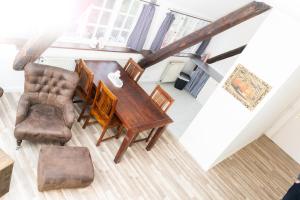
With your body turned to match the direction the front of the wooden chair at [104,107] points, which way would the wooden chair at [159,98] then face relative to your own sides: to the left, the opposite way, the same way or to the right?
the opposite way

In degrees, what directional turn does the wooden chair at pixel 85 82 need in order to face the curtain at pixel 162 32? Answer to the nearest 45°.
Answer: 0° — it already faces it

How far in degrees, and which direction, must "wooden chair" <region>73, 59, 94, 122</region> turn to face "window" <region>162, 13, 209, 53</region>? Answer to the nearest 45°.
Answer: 0° — it already faces it

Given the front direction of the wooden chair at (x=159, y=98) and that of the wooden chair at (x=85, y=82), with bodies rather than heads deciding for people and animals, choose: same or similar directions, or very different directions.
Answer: very different directions

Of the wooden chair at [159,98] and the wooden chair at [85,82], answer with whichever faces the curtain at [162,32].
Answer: the wooden chair at [85,82]

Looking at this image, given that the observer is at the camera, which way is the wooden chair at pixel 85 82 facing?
facing away from the viewer and to the right of the viewer

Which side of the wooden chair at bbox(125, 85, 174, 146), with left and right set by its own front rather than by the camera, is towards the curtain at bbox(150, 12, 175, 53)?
right

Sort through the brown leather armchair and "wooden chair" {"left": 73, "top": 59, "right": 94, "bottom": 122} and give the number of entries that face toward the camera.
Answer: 1

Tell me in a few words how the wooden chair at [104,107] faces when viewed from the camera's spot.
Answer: facing away from the viewer and to the right of the viewer

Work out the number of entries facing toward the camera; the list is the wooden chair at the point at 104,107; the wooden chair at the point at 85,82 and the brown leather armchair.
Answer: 1

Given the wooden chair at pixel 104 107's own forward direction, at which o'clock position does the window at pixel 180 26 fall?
The window is roughly at 11 o'clock from the wooden chair.
